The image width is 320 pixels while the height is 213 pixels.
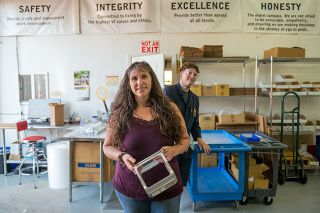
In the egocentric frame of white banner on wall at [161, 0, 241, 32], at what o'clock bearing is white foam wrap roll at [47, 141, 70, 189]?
The white foam wrap roll is roughly at 2 o'clock from the white banner on wall.

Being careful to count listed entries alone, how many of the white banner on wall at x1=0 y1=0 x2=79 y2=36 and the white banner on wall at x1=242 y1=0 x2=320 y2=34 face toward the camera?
2

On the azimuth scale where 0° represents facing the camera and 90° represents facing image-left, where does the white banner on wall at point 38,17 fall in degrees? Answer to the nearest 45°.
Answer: approximately 0°

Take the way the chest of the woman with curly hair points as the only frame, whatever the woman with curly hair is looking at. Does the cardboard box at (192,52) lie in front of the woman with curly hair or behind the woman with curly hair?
behind

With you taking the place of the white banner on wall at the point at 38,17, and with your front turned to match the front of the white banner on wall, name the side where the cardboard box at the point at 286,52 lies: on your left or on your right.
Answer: on your left

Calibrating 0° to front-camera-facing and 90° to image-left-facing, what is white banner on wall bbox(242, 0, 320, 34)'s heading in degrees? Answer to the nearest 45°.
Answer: approximately 0°
